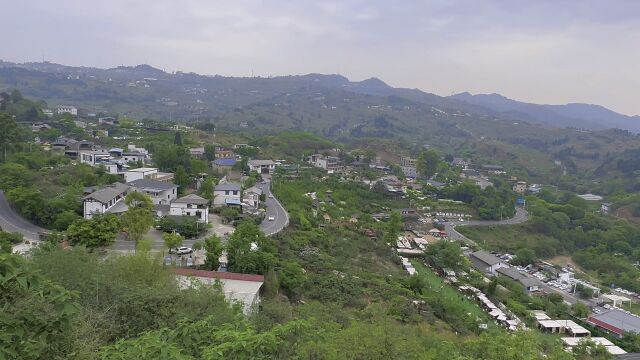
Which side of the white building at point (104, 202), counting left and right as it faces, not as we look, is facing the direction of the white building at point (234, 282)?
front

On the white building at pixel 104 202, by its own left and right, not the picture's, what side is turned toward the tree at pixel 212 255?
front

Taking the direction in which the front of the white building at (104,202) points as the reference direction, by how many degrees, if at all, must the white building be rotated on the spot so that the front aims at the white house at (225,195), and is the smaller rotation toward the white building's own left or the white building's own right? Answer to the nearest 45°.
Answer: approximately 90° to the white building's own left

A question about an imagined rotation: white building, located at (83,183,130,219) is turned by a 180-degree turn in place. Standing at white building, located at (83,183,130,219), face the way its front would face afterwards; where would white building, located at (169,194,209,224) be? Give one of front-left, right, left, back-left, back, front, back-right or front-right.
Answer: back-right

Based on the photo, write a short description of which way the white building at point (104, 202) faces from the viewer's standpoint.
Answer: facing the viewer and to the right of the viewer

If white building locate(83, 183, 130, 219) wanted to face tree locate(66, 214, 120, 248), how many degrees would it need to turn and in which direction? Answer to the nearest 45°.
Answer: approximately 45° to its right

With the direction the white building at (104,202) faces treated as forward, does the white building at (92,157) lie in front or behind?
behind

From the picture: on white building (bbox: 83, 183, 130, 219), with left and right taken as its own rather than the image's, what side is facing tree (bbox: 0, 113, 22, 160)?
back

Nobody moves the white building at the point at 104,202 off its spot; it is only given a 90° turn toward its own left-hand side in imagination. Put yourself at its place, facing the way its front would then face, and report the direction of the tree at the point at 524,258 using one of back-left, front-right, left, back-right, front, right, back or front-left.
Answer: front-right

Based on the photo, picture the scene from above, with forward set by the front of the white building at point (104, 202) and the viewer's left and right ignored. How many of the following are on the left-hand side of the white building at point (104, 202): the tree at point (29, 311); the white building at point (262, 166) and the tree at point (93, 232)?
1

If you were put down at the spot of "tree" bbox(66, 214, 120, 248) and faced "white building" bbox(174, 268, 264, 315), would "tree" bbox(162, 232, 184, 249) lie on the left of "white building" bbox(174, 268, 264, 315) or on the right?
left

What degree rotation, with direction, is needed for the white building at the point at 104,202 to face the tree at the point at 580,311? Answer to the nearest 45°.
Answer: approximately 45° to its left

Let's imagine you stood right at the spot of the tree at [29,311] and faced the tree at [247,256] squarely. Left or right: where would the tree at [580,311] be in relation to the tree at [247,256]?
right

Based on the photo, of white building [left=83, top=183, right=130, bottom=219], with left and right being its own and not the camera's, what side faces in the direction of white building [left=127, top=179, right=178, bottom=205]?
left

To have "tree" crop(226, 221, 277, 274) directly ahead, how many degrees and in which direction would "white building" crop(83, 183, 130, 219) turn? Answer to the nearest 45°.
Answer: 0° — it already faces it

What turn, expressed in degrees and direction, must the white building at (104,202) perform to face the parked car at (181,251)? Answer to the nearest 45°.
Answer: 0° — it already faces it

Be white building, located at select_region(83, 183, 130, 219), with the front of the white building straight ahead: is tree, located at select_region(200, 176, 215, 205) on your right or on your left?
on your left

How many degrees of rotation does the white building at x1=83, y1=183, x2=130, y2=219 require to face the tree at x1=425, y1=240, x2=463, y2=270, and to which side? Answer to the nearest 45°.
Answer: approximately 45° to its left
